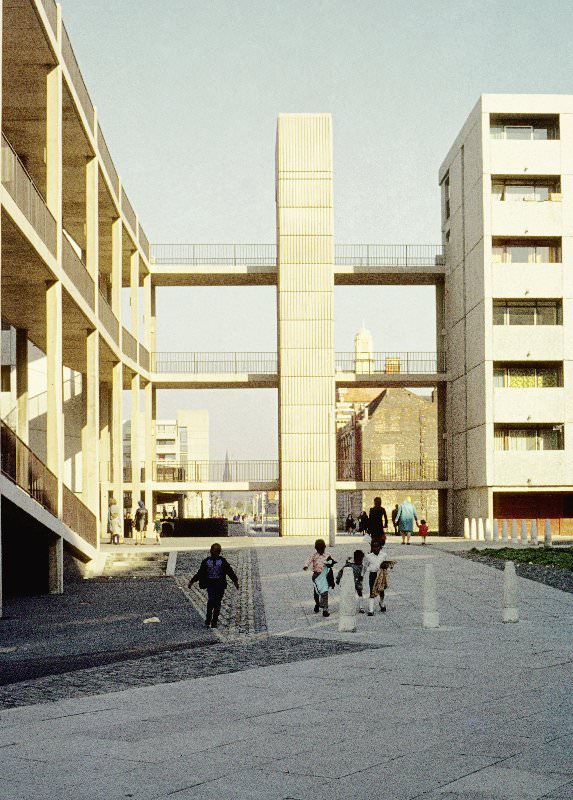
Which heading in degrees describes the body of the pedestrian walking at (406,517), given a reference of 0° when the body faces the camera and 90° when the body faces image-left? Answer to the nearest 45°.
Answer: approximately 180°

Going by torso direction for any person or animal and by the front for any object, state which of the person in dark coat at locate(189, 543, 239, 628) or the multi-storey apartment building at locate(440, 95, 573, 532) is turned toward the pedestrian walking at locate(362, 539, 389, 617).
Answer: the multi-storey apartment building

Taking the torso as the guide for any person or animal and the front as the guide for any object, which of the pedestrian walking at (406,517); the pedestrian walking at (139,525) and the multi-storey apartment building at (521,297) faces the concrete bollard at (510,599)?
the multi-storey apartment building

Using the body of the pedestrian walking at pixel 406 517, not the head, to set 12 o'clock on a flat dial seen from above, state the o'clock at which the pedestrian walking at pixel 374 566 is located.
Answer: the pedestrian walking at pixel 374 566 is roughly at 6 o'clock from the pedestrian walking at pixel 406 517.

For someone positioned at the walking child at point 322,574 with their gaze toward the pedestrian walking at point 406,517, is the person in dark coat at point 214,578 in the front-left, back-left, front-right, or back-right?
back-left

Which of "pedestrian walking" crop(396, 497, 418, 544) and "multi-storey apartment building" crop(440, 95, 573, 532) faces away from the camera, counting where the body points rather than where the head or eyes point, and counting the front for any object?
the pedestrian walking
